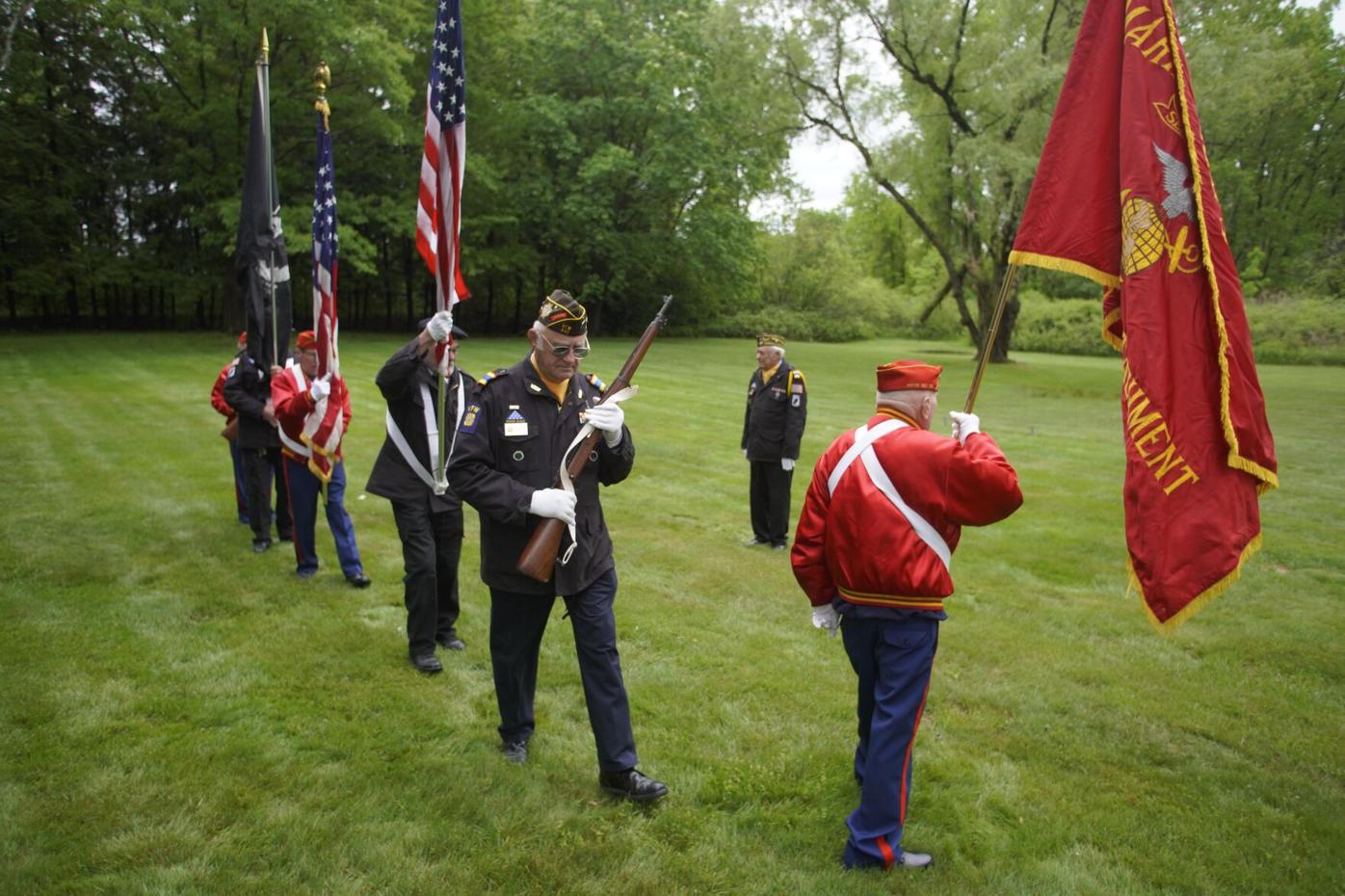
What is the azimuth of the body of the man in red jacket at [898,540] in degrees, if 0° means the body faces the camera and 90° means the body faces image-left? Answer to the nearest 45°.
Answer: approximately 225°

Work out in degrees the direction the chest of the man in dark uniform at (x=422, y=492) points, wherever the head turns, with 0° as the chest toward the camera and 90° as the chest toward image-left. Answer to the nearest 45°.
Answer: approximately 315°

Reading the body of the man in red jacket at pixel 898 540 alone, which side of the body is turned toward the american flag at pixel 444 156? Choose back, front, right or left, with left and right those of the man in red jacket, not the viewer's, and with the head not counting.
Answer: left

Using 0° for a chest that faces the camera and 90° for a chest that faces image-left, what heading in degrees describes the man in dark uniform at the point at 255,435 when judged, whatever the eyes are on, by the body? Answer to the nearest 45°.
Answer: approximately 315°

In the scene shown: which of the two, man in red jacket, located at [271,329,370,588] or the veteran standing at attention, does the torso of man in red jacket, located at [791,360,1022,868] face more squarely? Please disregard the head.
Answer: the veteran standing at attention
